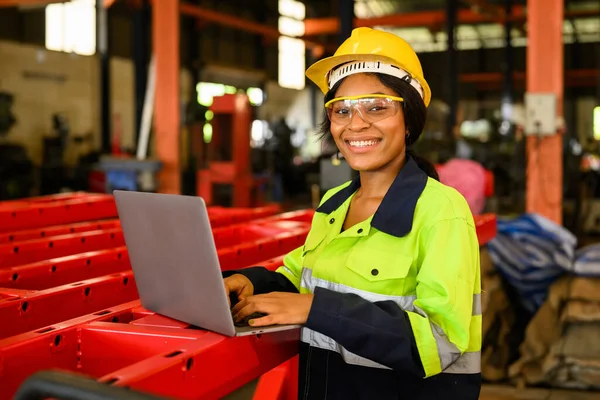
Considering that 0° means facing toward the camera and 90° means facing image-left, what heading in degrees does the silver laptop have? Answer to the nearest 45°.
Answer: approximately 225°

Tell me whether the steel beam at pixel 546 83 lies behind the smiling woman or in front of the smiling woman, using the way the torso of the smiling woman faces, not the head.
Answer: behind

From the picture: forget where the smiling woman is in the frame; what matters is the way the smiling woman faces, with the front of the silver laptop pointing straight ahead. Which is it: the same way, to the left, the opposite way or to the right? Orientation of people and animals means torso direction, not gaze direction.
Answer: the opposite way

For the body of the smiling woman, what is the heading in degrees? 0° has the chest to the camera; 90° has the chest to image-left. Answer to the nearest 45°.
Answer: approximately 45°

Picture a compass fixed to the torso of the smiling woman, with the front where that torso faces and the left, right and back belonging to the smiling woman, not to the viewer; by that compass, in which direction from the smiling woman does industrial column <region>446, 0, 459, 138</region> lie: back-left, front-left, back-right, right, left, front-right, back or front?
back-right

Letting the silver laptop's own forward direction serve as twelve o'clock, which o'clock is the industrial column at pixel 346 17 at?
The industrial column is roughly at 11 o'clock from the silver laptop.

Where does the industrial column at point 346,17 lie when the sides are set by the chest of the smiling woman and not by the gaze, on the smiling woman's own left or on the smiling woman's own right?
on the smiling woman's own right

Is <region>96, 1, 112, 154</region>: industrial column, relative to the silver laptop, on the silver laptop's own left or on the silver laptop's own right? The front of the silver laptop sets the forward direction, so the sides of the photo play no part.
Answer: on the silver laptop's own left
